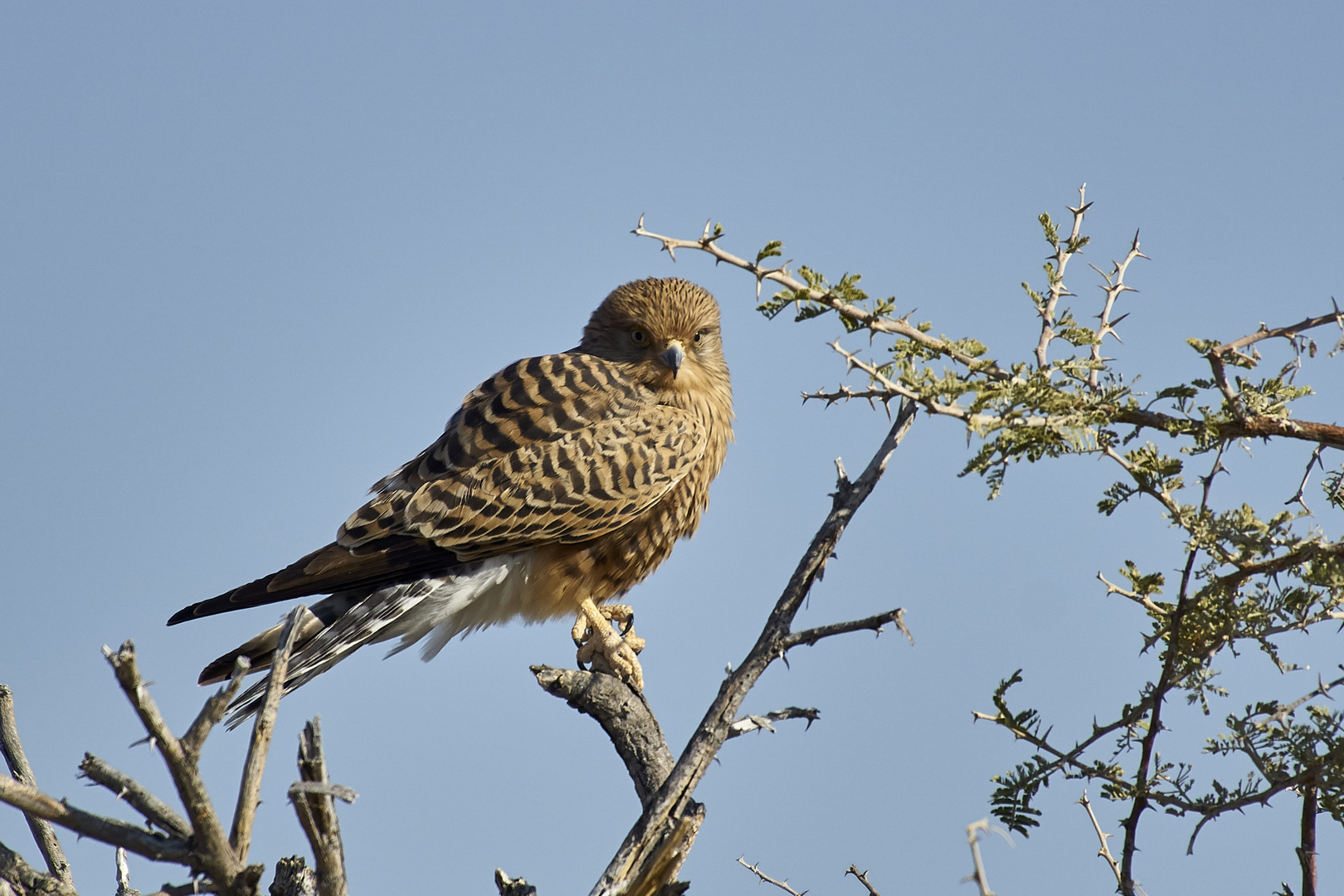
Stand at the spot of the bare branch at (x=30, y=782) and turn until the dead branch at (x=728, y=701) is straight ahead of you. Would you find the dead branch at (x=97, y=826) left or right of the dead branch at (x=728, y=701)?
right

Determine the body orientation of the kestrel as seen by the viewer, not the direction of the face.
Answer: to the viewer's right

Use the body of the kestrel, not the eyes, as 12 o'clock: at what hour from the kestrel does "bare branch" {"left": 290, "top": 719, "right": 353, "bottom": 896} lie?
The bare branch is roughly at 6 o'clock from the kestrel.
